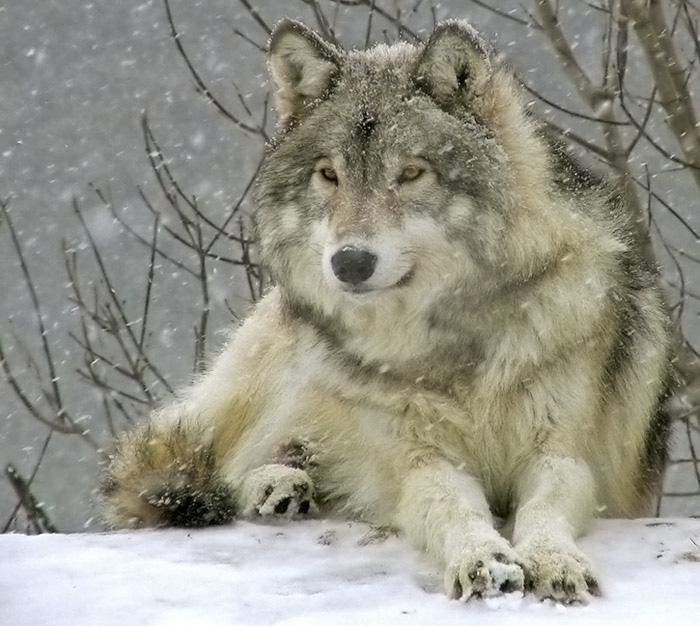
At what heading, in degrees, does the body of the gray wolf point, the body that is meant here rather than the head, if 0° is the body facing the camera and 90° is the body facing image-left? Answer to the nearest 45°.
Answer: approximately 0°
